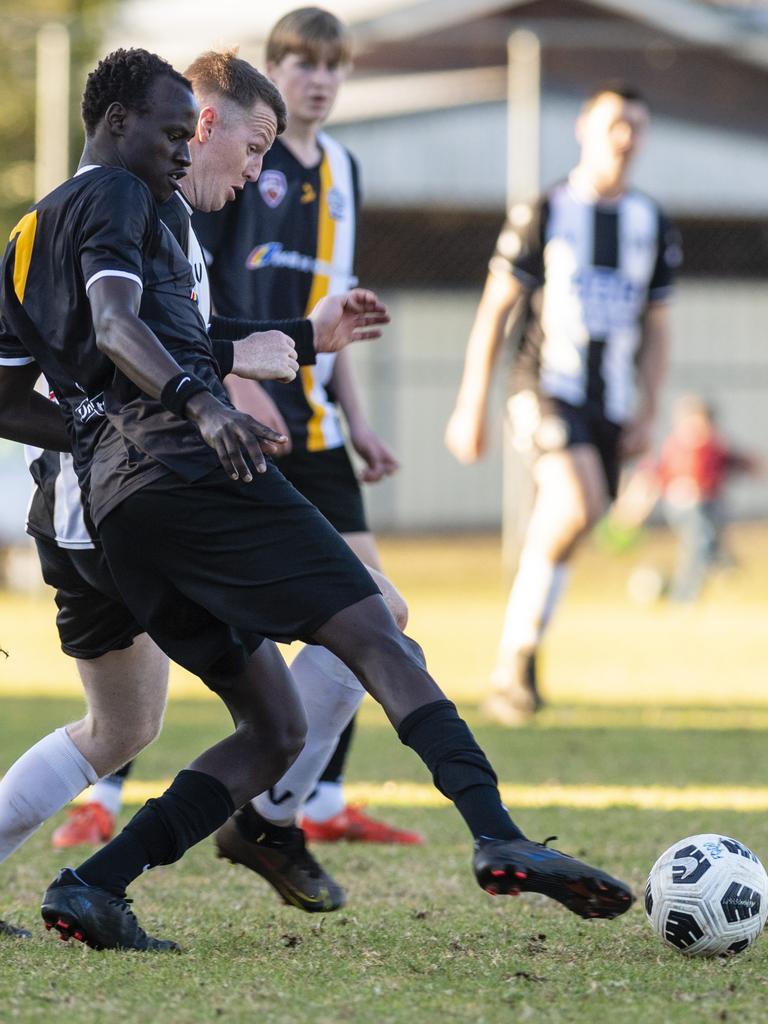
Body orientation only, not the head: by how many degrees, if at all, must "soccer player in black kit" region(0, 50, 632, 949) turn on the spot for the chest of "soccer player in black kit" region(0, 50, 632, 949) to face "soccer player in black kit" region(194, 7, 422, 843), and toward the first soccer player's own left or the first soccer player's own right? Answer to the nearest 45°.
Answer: approximately 90° to the first soccer player's own left

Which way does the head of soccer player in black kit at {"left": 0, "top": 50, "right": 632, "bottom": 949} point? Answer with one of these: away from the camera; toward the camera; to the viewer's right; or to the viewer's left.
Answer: to the viewer's right

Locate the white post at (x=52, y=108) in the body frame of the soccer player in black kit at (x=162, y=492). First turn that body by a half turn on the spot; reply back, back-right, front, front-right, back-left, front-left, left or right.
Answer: right

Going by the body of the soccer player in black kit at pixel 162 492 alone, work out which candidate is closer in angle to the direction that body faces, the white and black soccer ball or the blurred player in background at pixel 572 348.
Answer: the white and black soccer ball

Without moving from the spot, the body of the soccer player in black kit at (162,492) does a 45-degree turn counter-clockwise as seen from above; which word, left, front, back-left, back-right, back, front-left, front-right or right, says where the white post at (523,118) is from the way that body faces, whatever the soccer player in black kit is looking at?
front-left

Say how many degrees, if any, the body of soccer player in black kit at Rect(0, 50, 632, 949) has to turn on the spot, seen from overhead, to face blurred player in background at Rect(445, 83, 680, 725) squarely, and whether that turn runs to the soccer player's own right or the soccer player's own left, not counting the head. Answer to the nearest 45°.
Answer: approximately 90° to the soccer player's own left

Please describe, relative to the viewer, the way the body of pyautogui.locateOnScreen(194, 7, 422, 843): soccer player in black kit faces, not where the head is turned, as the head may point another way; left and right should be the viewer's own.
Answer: facing the viewer and to the right of the viewer

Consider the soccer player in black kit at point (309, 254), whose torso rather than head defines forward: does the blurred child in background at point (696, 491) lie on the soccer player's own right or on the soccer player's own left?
on the soccer player's own left

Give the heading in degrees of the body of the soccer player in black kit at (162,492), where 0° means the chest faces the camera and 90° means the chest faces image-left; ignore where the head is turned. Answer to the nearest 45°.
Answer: approximately 270°

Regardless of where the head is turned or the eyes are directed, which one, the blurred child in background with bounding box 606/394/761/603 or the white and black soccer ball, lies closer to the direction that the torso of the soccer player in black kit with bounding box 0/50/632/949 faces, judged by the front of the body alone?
the white and black soccer ball

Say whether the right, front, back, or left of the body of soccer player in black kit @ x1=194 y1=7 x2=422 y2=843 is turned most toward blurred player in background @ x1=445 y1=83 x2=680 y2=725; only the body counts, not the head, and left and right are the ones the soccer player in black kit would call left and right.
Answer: left

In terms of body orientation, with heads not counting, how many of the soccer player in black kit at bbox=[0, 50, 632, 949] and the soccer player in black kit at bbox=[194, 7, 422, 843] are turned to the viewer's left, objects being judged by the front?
0
